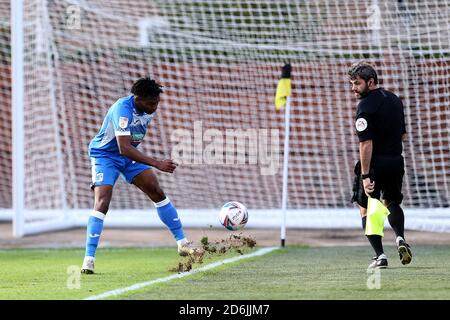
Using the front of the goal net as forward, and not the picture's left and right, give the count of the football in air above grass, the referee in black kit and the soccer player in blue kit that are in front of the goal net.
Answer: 3

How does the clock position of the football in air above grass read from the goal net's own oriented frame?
The football in air above grass is roughly at 12 o'clock from the goal net.

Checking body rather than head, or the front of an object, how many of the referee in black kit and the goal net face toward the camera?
1

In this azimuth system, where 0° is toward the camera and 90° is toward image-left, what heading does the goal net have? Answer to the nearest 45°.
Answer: approximately 0°

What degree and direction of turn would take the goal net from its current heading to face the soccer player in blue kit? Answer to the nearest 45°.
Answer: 0° — it already faces them
